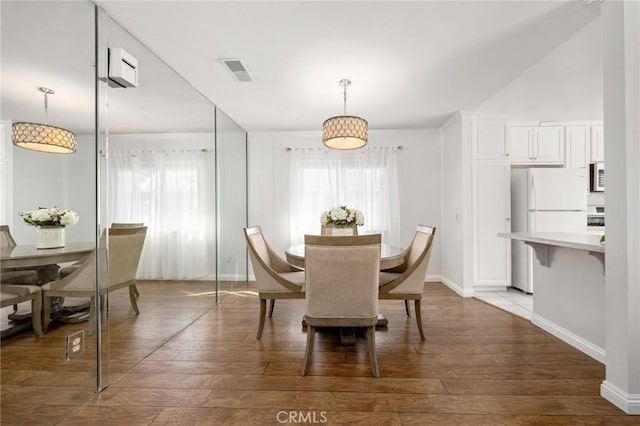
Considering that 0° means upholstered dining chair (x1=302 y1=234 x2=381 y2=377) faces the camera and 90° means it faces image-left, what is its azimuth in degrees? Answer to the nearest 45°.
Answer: approximately 180°

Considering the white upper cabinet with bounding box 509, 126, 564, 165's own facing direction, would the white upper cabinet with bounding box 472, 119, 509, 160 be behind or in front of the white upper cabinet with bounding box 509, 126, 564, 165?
in front

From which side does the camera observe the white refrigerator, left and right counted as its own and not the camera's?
front

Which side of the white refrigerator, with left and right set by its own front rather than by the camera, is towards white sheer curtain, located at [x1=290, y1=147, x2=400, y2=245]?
right

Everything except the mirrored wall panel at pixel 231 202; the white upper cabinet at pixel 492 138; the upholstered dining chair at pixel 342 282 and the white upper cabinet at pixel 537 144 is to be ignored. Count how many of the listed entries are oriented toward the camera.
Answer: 2

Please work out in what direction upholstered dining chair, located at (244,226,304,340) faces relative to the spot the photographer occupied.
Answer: facing to the right of the viewer

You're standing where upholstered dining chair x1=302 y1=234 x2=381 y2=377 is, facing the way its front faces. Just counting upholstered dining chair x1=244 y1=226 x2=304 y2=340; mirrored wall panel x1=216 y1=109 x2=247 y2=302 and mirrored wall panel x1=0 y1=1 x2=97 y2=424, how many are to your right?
0

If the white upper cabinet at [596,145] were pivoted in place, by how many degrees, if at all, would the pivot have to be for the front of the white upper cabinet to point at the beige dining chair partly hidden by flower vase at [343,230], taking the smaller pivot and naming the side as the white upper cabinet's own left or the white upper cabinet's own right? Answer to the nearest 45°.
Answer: approximately 90° to the white upper cabinet's own right

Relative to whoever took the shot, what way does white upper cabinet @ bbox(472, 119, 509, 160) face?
facing the viewer

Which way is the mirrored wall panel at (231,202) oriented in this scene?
to the viewer's right

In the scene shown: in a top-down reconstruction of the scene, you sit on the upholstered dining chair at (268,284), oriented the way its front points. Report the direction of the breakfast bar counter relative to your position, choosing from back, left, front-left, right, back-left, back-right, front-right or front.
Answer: front

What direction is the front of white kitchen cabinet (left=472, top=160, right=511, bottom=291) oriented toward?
toward the camera

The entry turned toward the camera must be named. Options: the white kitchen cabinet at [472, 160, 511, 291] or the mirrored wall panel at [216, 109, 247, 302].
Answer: the white kitchen cabinet

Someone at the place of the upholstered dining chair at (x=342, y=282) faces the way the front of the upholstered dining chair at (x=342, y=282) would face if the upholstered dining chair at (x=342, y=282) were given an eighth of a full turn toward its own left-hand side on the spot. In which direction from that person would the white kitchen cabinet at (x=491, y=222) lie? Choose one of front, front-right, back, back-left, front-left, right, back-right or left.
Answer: right

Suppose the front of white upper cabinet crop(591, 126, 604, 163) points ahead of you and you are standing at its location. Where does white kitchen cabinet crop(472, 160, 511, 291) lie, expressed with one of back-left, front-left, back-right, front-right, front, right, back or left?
right

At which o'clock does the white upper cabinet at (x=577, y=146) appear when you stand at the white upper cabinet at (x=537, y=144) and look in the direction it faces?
the white upper cabinet at (x=577, y=146) is roughly at 8 o'clock from the white upper cabinet at (x=537, y=144).

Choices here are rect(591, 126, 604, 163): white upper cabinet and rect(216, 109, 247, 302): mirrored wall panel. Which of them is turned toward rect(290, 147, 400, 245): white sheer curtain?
the mirrored wall panel

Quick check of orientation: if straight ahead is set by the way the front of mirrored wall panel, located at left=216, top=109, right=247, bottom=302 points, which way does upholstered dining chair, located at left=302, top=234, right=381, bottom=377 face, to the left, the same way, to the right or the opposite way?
to the left

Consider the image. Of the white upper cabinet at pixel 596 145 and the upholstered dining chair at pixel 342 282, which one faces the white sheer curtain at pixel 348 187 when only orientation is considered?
the upholstered dining chair

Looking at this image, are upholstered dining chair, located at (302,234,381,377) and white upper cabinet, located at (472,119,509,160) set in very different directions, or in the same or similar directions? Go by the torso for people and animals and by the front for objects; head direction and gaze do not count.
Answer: very different directions

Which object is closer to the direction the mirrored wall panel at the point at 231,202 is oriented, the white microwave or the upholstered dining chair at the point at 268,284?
the white microwave

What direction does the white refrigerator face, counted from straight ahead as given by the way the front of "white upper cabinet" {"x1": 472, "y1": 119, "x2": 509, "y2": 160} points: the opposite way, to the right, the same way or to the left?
the same way

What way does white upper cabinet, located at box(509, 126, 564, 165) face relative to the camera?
toward the camera
